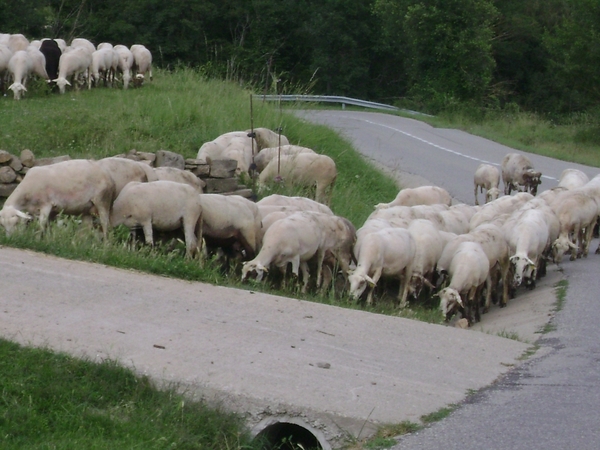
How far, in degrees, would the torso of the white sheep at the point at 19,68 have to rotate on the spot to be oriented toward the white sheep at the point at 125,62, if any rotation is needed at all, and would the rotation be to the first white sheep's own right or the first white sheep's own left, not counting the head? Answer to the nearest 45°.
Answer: approximately 135° to the first white sheep's own left

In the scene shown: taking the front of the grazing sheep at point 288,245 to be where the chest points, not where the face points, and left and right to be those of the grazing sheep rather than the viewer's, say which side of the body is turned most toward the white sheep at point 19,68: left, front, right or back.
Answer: right

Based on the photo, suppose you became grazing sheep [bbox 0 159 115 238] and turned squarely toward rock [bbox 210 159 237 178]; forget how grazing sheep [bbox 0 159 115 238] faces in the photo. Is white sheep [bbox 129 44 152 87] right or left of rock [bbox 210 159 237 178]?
left

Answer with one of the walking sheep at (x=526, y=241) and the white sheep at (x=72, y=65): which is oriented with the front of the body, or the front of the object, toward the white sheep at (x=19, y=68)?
the white sheep at (x=72, y=65)

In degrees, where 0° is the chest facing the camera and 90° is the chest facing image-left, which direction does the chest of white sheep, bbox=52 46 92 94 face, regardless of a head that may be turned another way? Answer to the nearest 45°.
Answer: approximately 45°

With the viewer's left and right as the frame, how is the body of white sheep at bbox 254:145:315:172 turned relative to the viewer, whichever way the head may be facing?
facing to the left of the viewer

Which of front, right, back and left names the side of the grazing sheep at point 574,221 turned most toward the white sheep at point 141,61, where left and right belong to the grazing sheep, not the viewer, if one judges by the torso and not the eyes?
right

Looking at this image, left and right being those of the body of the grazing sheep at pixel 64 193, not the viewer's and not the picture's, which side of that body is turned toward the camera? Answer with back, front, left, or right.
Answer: left

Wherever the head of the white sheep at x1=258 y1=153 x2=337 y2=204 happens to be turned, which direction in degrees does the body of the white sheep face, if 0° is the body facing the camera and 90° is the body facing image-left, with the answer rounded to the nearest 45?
approximately 90°
